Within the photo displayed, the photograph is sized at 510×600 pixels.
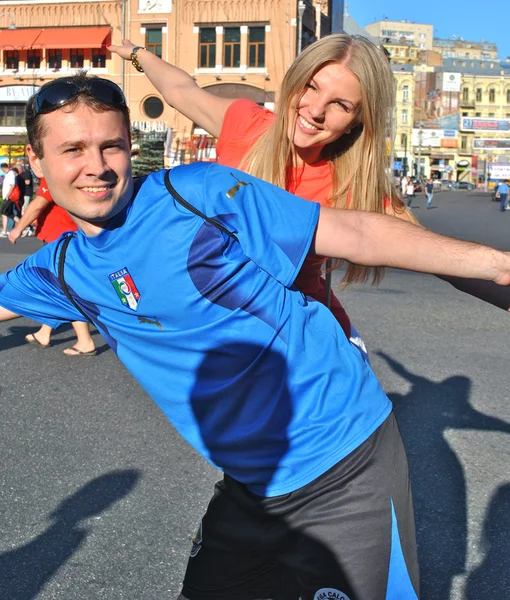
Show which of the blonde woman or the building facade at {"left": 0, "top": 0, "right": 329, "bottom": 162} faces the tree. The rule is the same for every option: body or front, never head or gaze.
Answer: the building facade

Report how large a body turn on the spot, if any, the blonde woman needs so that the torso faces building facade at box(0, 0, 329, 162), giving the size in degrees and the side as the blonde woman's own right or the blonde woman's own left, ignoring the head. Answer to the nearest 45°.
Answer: approximately 180°

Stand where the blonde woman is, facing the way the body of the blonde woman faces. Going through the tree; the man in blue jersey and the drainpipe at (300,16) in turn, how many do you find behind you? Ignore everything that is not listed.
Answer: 2

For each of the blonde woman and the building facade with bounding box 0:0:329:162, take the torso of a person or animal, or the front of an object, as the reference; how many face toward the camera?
2

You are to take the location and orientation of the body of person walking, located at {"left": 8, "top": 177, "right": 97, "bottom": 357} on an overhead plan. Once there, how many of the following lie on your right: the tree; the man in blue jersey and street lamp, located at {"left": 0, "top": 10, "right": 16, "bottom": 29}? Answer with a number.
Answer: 2

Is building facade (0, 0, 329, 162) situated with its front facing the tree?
yes

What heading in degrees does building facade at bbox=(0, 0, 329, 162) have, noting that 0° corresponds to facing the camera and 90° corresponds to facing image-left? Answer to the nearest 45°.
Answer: approximately 0°

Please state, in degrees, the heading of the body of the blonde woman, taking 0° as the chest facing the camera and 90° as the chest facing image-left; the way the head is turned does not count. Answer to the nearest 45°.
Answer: approximately 0°

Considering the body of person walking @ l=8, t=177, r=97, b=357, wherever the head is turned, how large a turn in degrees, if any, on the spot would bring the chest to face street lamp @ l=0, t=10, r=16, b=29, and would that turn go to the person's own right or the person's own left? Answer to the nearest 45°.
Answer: approximately 90° to the person's own right

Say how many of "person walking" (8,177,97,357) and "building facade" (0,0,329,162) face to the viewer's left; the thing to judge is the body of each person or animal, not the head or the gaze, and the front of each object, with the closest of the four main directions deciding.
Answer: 1

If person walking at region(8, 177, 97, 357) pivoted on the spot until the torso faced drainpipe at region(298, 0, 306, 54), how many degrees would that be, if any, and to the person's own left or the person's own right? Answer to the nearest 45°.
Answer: approximately 90° to the person's own right
